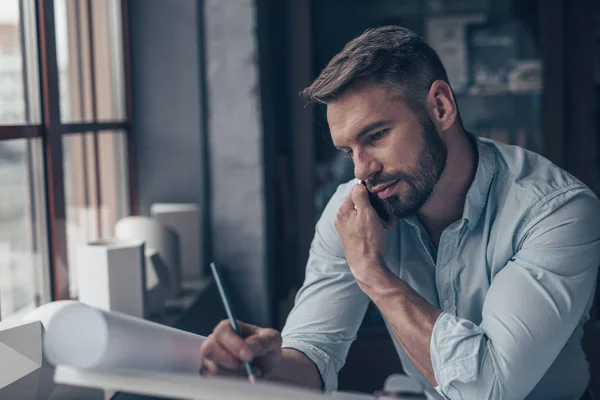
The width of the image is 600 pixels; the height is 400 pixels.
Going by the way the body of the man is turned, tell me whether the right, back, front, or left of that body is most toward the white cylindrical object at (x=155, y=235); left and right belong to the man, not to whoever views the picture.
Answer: right

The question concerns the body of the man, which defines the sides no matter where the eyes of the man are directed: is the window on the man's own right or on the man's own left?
on the man's own right

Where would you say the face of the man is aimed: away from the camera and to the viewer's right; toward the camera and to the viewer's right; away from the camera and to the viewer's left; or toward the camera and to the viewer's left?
toward the camera and to the viewer's left

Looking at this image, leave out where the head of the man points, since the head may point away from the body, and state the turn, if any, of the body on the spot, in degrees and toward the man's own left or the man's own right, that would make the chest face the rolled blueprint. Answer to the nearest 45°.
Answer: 0° — they already face it

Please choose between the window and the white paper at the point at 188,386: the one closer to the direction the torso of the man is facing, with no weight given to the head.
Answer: the white paper

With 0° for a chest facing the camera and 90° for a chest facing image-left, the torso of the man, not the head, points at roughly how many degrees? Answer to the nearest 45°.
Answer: approximately 45°
